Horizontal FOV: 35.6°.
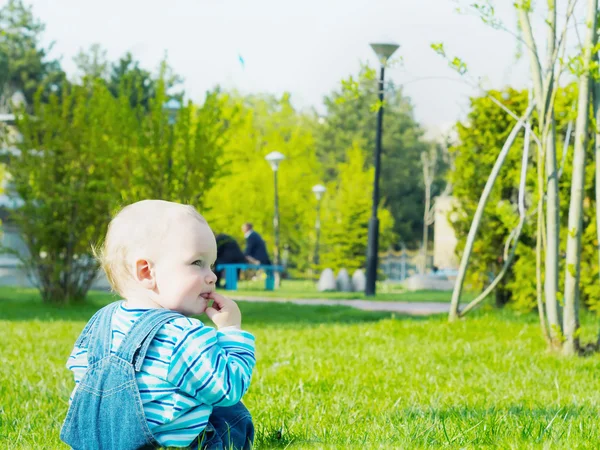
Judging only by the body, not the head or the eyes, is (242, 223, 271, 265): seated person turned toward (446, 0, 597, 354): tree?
no

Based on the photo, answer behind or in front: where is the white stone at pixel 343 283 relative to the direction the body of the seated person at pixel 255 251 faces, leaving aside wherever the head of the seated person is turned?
behind

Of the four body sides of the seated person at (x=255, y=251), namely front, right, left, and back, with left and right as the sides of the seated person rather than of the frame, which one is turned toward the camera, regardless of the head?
left

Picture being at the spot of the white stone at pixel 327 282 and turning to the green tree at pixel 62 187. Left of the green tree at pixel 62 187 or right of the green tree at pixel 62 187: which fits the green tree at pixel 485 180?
left
